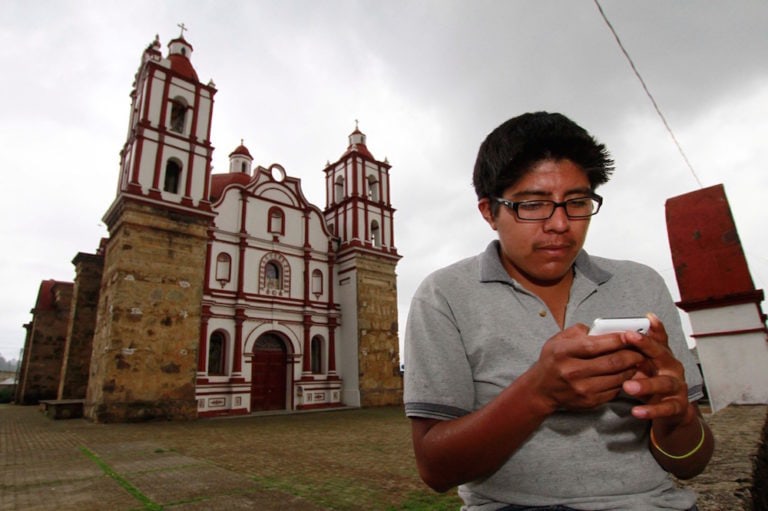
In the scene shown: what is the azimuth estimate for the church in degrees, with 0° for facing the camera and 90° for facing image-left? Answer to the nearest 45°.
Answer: approximately 315°

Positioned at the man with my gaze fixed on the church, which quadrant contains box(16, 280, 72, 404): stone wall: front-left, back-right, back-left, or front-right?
front-left

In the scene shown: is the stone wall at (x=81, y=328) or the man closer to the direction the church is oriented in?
the man

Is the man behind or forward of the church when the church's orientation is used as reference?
forward
